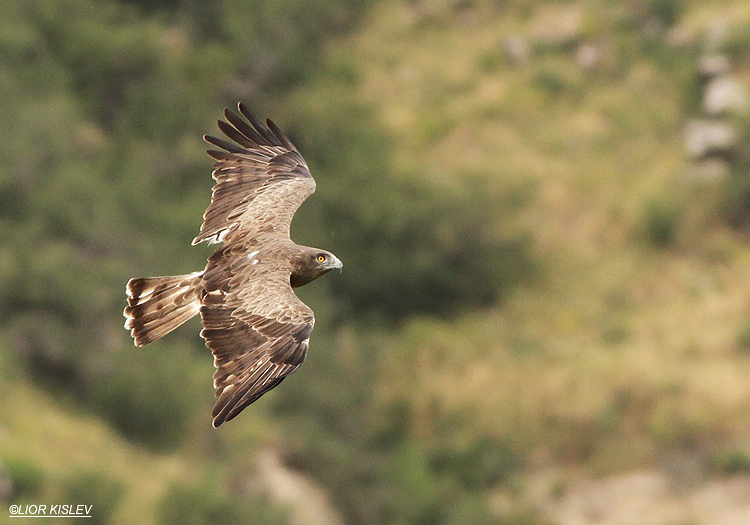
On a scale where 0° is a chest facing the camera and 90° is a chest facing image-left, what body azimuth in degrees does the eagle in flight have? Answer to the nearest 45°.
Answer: approximately 270°

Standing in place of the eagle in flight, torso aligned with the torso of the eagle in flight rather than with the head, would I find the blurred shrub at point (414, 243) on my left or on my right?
on my left

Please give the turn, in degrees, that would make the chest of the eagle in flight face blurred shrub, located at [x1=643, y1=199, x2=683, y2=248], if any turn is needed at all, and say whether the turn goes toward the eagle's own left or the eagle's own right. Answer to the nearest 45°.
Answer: approximately 45° to the eagle's own left

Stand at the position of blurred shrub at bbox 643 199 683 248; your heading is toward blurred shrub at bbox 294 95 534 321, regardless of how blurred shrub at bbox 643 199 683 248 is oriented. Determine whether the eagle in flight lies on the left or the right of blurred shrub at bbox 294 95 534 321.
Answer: left
